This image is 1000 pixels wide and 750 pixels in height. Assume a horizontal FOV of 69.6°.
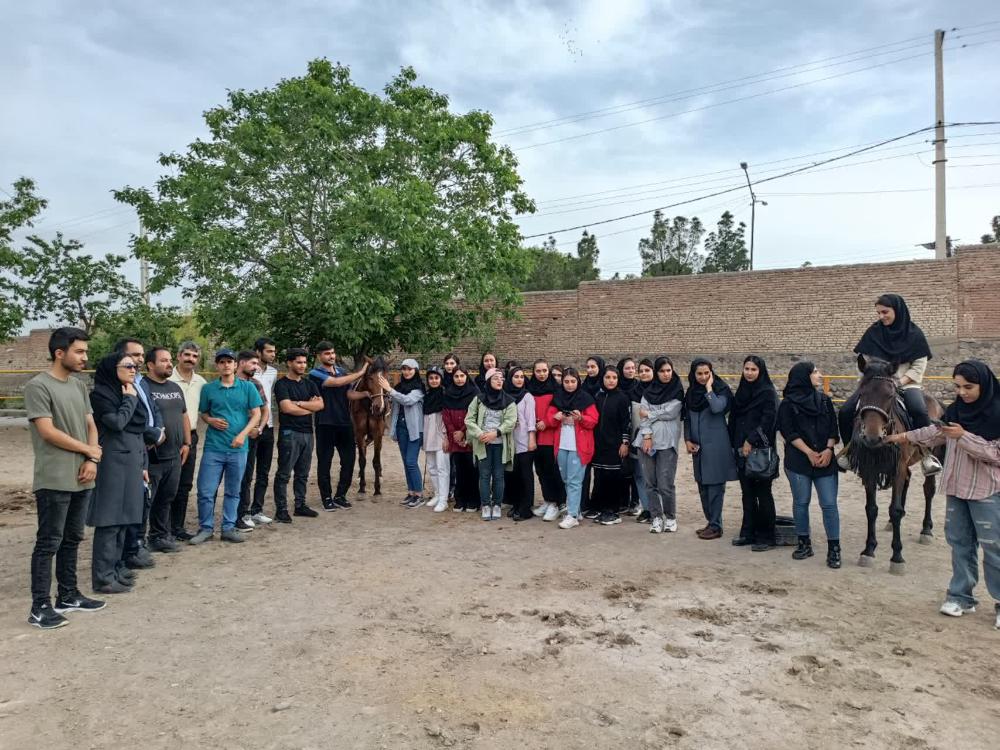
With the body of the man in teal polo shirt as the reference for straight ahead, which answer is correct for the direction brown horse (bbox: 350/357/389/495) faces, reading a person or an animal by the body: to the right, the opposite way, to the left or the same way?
the same way

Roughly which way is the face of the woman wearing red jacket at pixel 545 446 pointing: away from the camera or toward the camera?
toward the camera

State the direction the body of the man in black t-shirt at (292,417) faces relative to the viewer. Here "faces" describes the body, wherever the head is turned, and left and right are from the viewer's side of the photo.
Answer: facing the viewer and to the right of the viewer

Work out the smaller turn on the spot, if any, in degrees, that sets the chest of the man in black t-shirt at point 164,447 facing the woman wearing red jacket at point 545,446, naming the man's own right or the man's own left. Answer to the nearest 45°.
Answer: approximately 45° to the man's own left

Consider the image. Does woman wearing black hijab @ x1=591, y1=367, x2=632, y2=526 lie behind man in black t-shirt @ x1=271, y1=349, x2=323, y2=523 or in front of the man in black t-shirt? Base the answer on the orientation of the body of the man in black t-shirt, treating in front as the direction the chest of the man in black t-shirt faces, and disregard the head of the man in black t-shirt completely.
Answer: in front

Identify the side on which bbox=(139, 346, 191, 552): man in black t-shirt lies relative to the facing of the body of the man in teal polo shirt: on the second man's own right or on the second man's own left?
on the second man's own right

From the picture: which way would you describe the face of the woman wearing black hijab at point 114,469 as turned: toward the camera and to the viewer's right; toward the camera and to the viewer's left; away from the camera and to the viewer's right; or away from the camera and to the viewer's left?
toward the camera and to the viewer's right

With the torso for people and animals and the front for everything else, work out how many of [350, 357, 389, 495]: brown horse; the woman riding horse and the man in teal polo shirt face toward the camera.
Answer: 3

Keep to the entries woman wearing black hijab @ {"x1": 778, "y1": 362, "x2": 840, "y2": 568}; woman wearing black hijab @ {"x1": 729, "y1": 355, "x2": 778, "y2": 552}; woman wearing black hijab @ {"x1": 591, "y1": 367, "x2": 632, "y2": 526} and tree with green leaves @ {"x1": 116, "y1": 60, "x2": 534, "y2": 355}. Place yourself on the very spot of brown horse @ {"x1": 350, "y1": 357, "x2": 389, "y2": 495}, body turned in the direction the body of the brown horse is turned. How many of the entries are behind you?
1

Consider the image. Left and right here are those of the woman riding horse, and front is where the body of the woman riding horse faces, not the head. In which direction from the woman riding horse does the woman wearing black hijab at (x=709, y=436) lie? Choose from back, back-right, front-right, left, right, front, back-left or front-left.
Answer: right

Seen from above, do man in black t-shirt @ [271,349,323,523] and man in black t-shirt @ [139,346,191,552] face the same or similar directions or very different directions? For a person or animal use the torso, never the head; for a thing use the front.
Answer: same or similar directions

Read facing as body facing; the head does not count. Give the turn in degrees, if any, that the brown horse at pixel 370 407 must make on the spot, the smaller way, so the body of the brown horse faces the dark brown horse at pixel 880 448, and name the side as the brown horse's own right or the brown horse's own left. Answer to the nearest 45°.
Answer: approximately 45° to the brown horse's own left

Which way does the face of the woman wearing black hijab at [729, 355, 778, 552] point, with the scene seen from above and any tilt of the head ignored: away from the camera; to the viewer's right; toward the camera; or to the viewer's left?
toward the camera

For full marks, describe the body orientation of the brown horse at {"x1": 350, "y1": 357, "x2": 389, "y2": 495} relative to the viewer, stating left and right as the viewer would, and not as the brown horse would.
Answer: facing the viewer

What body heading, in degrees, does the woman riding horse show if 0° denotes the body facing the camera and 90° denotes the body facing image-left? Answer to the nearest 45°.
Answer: approximately 0°

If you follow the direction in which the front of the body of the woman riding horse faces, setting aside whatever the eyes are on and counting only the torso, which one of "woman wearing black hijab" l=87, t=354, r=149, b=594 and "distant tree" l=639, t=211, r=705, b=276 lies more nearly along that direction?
the woman wearing black hijab
